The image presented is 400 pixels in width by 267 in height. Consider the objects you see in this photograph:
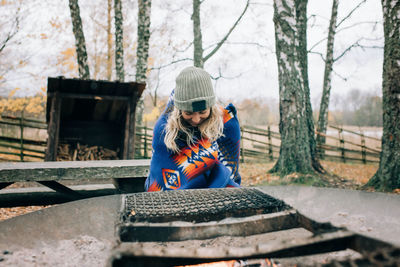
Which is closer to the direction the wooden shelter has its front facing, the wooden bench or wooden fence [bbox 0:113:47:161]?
the wooden bench

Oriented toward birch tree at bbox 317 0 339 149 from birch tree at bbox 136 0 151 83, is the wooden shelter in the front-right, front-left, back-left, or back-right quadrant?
back-right

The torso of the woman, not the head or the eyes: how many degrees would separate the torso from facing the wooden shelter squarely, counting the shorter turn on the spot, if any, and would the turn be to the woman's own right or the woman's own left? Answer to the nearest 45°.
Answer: approximately 135° to the woman's own right

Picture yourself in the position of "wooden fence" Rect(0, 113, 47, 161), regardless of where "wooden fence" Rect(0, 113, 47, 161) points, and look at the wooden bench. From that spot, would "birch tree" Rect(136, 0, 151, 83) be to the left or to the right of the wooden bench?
left

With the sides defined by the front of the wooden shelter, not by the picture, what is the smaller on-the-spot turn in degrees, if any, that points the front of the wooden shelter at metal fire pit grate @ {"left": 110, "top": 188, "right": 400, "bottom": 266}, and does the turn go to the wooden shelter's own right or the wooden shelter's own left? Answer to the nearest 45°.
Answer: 0° — it already faces it

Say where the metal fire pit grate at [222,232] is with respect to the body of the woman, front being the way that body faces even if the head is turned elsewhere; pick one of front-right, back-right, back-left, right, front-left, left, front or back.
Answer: front

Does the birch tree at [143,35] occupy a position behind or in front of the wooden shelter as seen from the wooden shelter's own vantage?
behind

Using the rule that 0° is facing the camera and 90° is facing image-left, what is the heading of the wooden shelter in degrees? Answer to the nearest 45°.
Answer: approximately 0°

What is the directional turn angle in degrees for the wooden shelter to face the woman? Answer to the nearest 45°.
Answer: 0° — it already faces them

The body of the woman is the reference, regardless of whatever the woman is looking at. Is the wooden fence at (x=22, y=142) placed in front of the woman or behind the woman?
behind

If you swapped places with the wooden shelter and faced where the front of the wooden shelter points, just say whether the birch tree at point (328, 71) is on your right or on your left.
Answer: on your left
